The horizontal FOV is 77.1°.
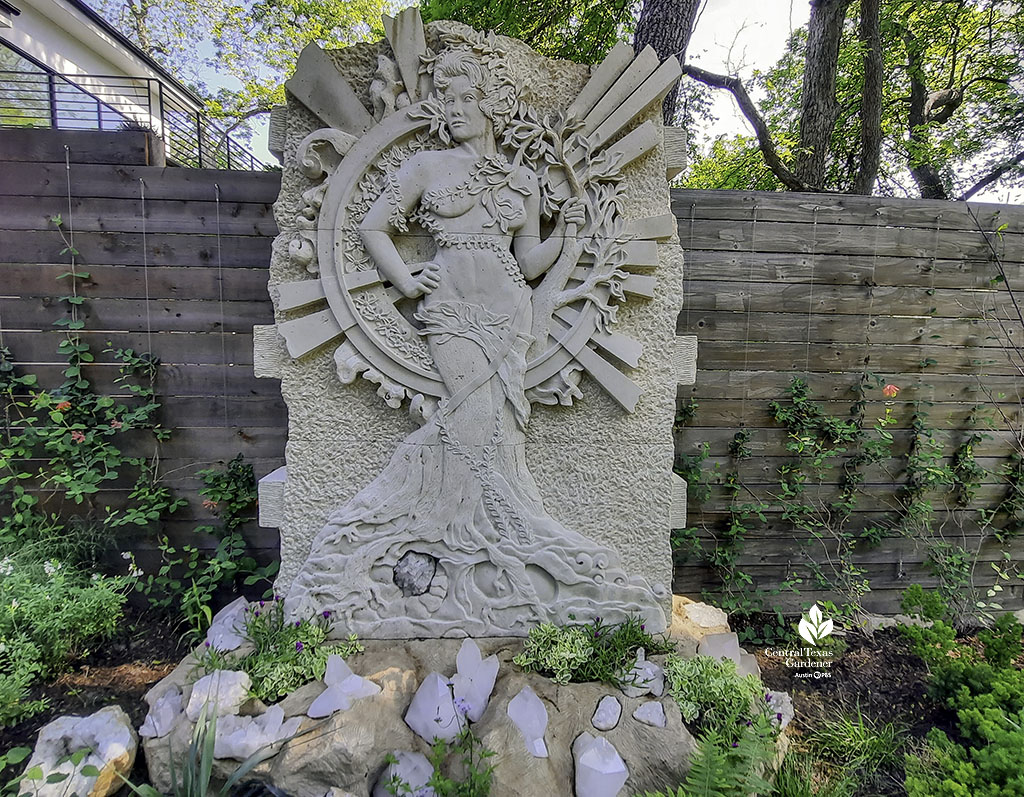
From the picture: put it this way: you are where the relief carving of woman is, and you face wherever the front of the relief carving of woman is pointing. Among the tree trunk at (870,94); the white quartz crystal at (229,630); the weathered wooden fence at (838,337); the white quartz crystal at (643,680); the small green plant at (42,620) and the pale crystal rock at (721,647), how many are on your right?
2

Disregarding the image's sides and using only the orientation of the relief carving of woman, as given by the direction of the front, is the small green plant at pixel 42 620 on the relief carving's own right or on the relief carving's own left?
on the relief carving's own right

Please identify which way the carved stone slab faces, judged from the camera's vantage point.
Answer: facing the viewer

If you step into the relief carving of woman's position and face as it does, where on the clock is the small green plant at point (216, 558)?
The small green plant is roughly at 4 o'clock from the relief carving of woman.

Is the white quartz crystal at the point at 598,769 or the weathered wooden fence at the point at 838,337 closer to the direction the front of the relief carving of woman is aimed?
the white quartz crystal

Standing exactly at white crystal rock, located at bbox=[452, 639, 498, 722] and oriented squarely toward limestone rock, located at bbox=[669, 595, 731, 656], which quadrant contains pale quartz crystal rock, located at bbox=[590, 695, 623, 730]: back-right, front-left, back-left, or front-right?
front-right

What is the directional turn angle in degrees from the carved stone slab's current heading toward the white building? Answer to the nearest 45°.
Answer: approximately 135° to its right

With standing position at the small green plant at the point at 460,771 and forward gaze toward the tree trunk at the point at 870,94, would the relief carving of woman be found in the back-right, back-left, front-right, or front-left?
front-left

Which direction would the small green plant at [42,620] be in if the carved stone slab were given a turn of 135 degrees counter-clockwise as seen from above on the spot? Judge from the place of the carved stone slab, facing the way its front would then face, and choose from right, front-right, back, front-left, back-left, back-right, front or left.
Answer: back-left

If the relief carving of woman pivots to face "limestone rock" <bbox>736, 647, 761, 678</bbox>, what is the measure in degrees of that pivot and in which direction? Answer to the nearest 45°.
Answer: approximately 90° to its left

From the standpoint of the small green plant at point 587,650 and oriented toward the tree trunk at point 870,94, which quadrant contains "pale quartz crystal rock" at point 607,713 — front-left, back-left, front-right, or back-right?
back-right
